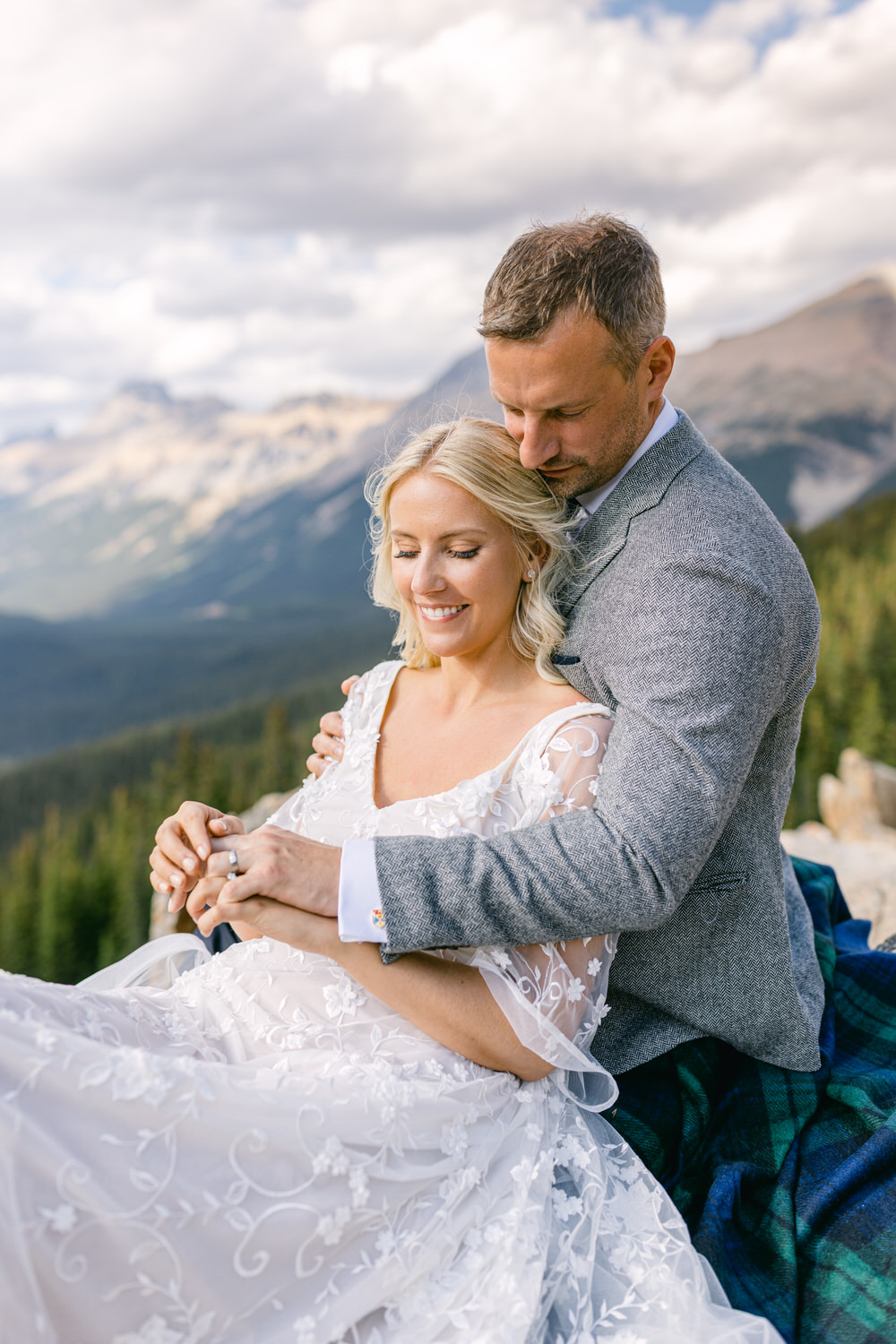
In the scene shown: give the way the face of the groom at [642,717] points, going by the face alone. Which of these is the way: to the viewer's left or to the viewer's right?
to the viewer's left

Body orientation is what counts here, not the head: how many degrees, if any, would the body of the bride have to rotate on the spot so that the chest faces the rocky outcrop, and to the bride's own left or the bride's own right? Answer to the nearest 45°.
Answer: approximately 180°

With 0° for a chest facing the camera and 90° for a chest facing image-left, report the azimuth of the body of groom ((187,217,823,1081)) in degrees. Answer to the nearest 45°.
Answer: approximately 90°
